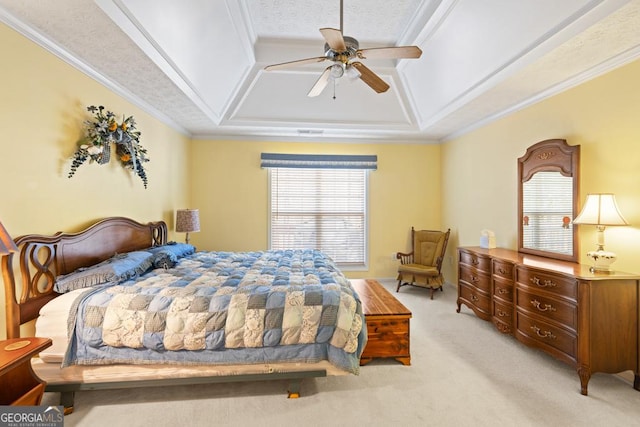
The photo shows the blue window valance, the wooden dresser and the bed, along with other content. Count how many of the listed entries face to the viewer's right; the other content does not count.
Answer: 1

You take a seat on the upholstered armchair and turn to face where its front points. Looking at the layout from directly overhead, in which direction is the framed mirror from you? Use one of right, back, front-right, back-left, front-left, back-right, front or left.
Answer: left

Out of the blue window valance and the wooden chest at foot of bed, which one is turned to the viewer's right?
the wooden chest at foot of bed

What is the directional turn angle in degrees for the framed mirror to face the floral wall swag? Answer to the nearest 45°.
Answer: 0° — it already faces it

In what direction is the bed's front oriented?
to the viewer's right

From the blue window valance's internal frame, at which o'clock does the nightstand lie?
The nightstand is roughly at 1 o'clock from the blue window valance.

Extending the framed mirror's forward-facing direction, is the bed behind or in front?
in front

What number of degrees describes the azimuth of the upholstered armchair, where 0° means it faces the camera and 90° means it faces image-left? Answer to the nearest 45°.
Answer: approximately 45°

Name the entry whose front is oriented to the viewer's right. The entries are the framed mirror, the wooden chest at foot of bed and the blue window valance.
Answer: the wooden chest at foot of bed

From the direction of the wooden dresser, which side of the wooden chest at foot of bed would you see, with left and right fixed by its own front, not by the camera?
front

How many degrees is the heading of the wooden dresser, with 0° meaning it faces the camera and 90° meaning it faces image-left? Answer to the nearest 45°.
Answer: approximately 45°

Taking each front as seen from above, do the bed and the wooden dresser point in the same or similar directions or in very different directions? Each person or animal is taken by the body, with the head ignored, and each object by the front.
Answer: very different directions

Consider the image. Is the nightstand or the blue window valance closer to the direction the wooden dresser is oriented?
the nightstand

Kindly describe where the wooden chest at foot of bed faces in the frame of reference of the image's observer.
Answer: facing to the right of the viewer

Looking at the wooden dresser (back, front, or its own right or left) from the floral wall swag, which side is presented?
front

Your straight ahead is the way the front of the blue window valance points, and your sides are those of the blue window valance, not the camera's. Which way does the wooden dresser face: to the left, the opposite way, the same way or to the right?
to the right

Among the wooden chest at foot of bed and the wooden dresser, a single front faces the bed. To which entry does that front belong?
the wooden dresser
